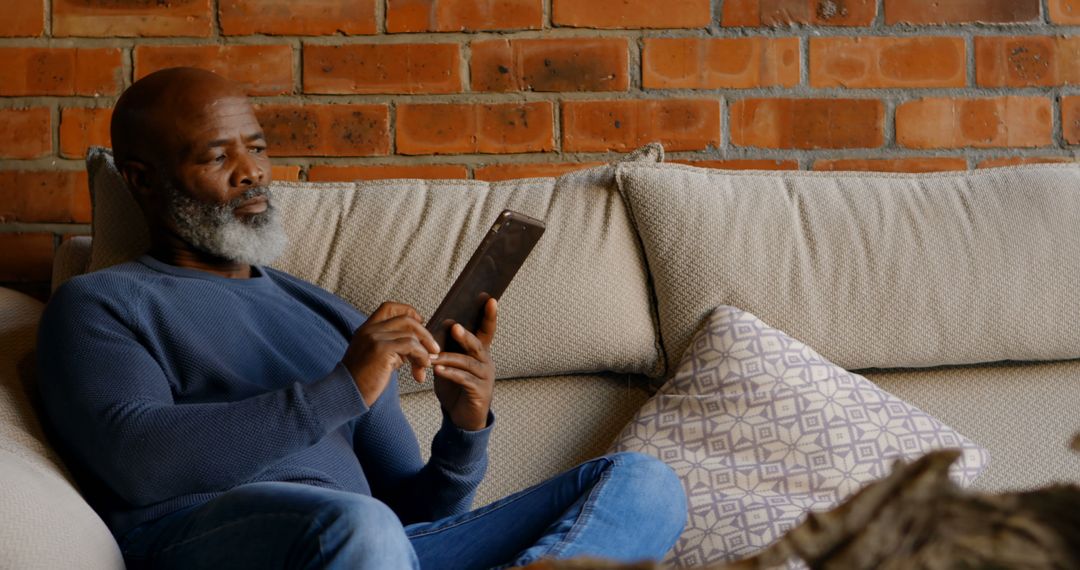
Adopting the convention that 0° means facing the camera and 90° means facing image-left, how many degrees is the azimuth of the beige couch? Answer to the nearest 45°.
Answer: approximately 0°

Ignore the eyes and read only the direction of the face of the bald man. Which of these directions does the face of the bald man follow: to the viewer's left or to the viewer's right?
to the viewer's right

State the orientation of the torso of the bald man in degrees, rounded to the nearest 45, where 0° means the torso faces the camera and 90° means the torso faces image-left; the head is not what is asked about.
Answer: approximately 315°
